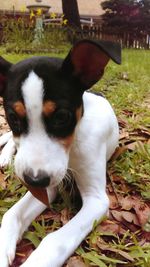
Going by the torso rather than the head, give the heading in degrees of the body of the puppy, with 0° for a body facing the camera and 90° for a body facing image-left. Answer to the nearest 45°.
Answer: approximately 45°

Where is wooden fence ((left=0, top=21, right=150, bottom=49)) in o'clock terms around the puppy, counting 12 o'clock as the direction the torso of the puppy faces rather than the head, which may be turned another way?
The wooden fence is roughly at 5 o'clock from the puppy.

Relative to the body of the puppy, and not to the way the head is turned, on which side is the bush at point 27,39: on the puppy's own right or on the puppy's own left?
on the puppy's own right
